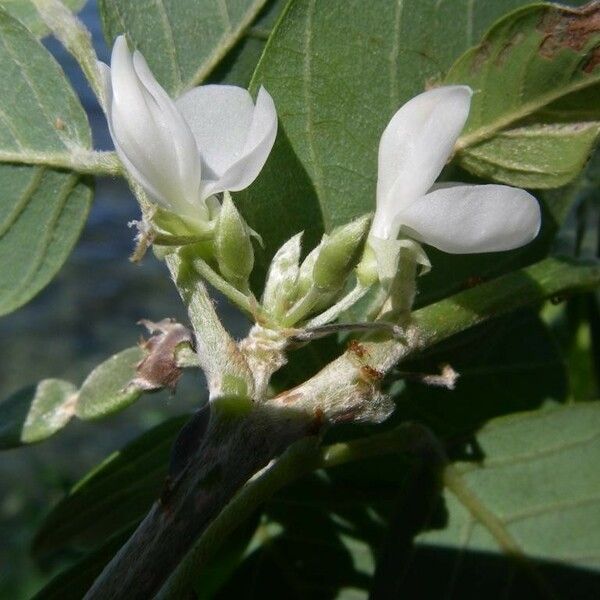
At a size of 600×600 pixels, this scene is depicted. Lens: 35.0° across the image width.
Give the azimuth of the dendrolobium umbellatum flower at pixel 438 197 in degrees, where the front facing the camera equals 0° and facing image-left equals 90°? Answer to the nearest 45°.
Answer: approximately 270°
